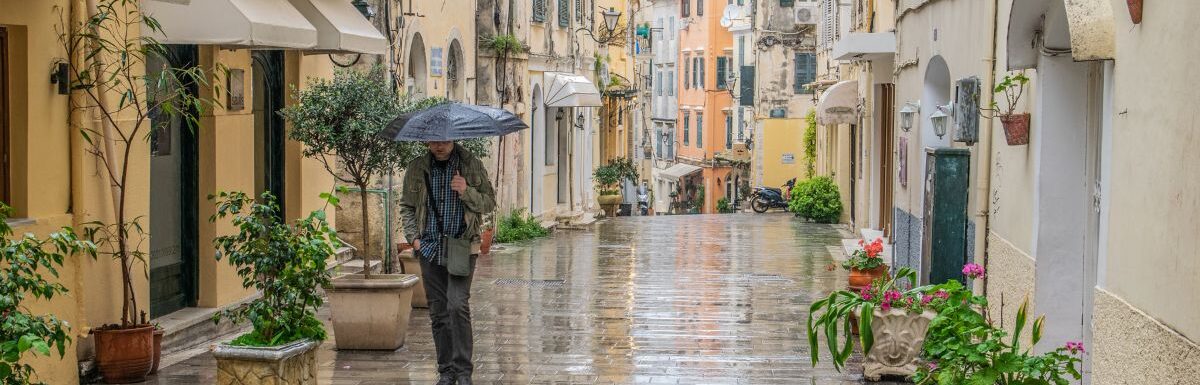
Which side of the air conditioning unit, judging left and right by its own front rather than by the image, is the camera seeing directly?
front

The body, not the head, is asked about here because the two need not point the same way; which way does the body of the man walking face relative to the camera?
toward the camera

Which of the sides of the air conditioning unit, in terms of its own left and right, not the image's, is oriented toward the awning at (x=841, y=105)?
front

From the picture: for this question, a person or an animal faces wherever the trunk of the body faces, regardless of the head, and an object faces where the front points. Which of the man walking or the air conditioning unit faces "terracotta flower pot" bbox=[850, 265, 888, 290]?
the air conditioning unit

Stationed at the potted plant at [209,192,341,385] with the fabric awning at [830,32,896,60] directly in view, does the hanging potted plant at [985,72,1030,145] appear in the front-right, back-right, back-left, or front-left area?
front-right

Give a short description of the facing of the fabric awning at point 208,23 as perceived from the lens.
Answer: facing the viewer and to the right of the viewer

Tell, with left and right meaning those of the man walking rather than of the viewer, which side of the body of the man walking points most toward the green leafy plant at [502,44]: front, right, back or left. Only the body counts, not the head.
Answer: back

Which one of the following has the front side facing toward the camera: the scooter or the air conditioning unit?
the air conditioning unit

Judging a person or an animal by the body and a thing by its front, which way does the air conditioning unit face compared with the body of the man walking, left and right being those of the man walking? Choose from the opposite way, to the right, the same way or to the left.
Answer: the same way

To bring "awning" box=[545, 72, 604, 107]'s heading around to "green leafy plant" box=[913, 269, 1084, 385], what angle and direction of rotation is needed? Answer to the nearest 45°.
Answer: approximately 45° to its right

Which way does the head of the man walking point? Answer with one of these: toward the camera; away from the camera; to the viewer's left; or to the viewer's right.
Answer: toward the camera

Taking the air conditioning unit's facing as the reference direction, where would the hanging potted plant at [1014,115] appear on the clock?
The hanging potted plant is roughly at 12 o'clock from the air conditioning unit.

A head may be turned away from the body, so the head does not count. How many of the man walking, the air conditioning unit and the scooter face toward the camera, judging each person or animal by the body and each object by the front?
2
